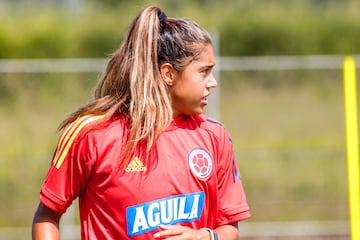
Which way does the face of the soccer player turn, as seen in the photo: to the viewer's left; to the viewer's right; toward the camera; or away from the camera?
to the viewer's right

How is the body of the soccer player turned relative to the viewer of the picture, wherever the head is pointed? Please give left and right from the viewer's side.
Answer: facing the viewer and to the right of the viewer
